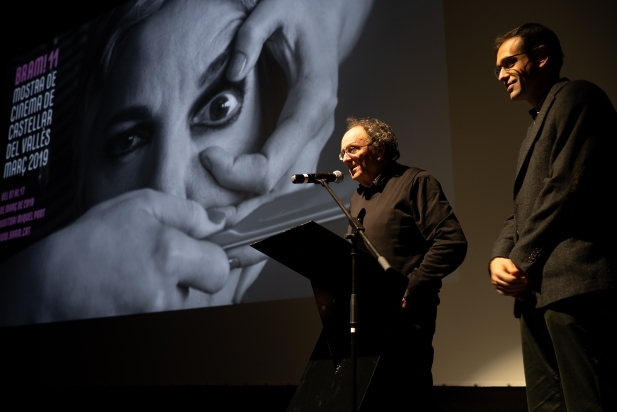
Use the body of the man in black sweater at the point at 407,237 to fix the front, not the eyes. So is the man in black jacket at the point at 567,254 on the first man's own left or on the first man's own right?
on the first man's own left

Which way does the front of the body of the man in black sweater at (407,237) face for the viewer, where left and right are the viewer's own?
facing the viewer and to the left of the viewer

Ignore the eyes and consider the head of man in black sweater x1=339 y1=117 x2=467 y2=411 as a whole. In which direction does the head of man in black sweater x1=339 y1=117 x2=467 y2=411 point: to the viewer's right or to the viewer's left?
to the viewer's left

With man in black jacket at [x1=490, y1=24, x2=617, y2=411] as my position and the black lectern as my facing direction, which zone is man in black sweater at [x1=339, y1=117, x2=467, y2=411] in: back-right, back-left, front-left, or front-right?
front-right
